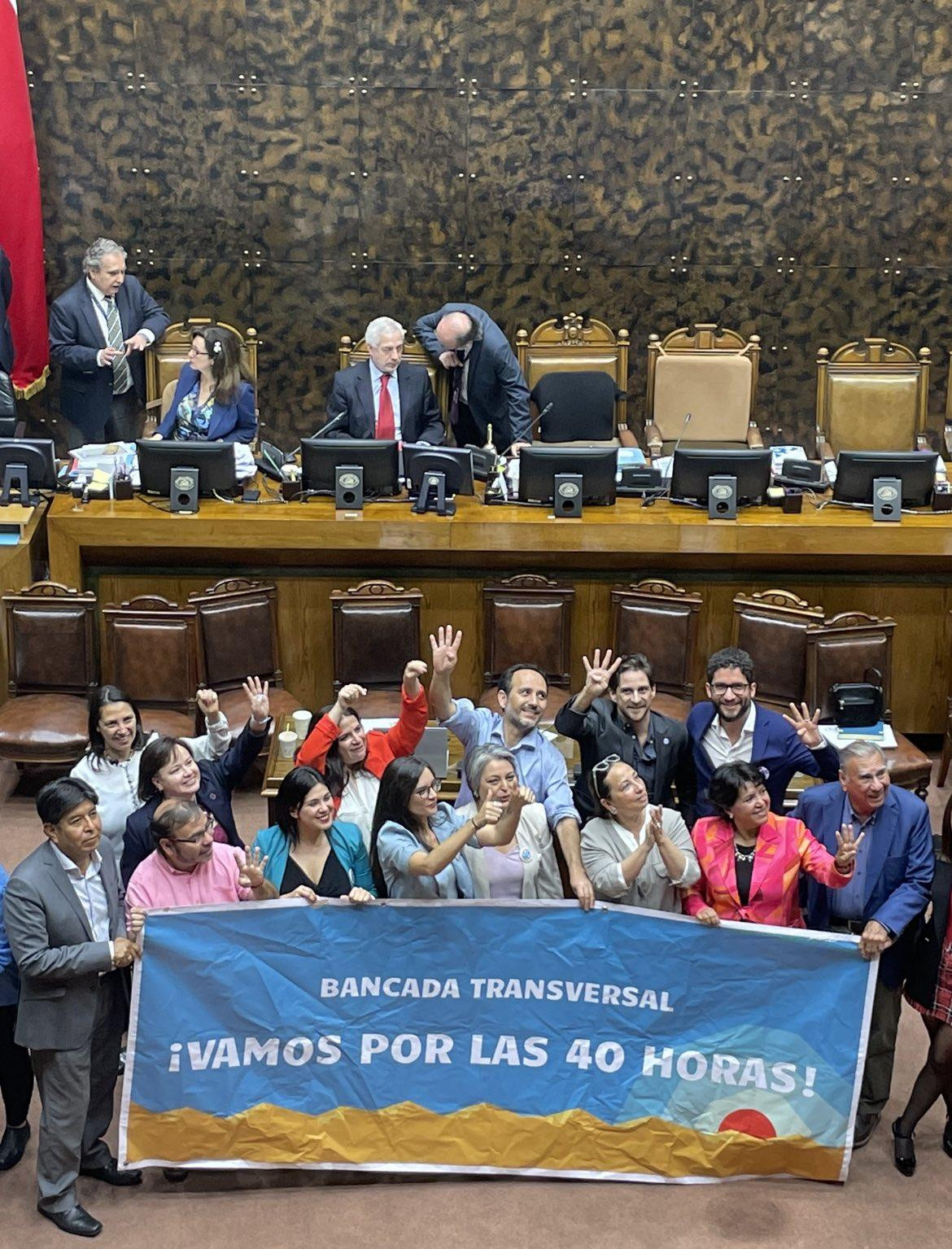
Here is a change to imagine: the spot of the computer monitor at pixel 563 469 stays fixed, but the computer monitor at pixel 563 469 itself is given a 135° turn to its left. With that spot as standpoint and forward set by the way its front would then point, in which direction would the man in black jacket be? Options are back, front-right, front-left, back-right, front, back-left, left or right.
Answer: front-left

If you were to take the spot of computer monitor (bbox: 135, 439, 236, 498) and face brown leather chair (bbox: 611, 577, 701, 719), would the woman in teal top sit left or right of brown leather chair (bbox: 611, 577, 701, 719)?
right

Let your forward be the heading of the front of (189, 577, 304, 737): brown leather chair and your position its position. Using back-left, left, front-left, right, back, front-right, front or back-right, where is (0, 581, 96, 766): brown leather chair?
back-right

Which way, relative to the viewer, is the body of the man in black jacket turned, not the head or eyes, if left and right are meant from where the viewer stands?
facing the viewer

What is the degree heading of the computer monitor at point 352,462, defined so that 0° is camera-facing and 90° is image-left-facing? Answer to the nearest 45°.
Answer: approximately 180°

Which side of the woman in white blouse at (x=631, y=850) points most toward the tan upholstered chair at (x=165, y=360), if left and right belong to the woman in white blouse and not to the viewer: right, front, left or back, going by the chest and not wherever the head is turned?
back

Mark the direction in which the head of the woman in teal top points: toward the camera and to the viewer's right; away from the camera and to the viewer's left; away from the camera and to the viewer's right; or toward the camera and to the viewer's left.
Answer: toward the camera and to the viewer's right

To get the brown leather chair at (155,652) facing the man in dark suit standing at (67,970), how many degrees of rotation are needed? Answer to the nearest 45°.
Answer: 0° — it already faces them

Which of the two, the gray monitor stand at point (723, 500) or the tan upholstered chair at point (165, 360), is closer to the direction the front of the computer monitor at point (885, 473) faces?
the tan upholstered chair

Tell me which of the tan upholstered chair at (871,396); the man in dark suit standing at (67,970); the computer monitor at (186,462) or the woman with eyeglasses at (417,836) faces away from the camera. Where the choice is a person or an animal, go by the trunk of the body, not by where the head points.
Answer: the computer monitor

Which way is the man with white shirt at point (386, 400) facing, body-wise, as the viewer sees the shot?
toward the camera

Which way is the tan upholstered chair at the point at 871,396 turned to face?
toward the camera

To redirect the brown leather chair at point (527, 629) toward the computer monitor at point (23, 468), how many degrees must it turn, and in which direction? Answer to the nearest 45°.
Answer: approximately 90° to its right

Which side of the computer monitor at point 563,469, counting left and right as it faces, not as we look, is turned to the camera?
back
